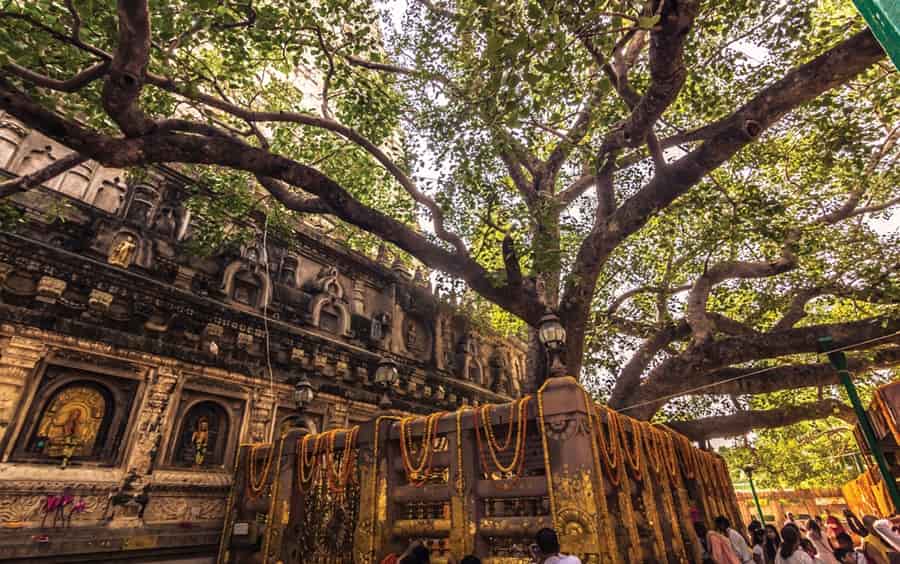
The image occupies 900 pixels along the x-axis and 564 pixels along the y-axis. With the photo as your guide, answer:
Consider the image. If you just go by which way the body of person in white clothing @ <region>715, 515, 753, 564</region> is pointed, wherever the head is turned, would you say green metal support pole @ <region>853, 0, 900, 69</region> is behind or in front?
behind

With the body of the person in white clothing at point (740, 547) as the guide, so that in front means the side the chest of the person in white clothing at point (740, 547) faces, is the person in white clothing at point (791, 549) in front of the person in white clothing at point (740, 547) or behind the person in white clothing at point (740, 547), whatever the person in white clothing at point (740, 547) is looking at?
behind

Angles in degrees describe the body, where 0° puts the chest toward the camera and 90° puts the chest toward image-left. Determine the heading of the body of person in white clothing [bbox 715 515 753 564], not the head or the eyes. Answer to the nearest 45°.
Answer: approximately 135°

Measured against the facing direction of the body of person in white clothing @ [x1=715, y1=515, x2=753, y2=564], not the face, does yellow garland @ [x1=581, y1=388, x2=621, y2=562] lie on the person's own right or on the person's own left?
on the person's own left

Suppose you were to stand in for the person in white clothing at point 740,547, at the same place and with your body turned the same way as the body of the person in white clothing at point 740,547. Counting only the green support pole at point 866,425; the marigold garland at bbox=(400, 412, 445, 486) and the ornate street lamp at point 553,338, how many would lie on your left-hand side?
2

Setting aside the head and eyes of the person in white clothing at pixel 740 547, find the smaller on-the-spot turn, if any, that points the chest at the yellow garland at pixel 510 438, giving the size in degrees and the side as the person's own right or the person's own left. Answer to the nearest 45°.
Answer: approximately 90° to the person's own left

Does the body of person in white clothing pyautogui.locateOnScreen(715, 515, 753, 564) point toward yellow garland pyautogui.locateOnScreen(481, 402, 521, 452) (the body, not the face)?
no

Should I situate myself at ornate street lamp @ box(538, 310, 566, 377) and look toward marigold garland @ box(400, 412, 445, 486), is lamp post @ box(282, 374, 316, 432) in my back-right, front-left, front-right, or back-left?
front-right
